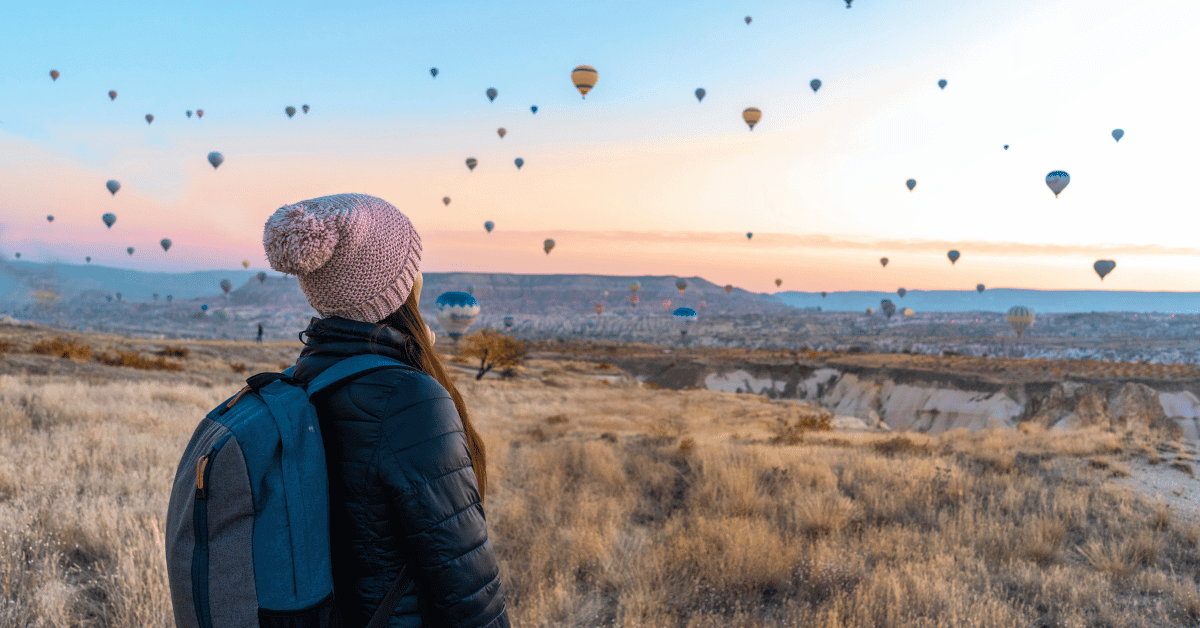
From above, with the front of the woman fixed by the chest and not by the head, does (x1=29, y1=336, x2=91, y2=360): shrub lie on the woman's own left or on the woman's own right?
on the woman's own left

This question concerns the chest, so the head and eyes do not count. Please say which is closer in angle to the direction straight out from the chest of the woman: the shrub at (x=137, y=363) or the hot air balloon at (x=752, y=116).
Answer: the hot air balloon

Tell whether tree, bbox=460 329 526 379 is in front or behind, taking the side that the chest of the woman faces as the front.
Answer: in front

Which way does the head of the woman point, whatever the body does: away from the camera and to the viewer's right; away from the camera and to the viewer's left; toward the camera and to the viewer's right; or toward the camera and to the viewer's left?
away from the camera and to the viewer's right

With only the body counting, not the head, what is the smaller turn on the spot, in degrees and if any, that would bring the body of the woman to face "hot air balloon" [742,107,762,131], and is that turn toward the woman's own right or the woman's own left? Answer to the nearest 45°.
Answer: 0° — they already face it

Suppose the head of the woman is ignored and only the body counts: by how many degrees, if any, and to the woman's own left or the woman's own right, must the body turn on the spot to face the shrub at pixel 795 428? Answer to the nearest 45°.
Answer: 0° — they already face it

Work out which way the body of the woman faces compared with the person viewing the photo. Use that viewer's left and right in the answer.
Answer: facing away from the viewer and to the right of the viewer

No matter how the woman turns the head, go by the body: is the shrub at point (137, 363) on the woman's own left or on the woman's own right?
on the woman's own left

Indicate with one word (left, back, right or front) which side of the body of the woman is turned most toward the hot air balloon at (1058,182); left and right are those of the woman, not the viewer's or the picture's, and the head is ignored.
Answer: front

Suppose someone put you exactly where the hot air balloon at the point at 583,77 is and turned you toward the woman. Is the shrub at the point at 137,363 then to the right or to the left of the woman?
right

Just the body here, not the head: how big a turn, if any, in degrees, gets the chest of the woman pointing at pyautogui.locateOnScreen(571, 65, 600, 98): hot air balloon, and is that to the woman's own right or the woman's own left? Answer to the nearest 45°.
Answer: approximately 45° to the woman's own left
